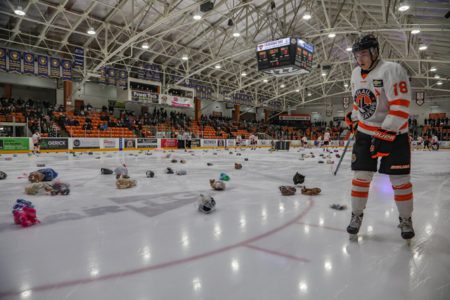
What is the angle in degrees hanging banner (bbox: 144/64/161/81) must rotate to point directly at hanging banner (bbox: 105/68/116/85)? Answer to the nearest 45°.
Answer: approximately 45° to its right

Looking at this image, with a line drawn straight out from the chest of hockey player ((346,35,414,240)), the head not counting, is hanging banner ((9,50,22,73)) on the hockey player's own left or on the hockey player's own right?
on the hockey player's own right

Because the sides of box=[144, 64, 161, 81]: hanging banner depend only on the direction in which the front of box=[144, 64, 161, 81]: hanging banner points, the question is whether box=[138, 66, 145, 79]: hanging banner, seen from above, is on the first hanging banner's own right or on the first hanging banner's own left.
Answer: on the first hanging banner's own right

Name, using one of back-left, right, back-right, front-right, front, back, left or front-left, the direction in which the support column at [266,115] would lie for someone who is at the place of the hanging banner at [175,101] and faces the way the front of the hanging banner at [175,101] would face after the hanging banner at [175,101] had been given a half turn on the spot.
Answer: right

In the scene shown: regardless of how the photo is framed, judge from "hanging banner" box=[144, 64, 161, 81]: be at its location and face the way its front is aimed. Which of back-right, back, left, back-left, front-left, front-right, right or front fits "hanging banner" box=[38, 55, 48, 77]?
front-right

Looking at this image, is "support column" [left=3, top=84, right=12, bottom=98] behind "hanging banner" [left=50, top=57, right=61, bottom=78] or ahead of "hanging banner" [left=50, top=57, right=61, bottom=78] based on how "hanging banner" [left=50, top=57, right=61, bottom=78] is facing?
behind

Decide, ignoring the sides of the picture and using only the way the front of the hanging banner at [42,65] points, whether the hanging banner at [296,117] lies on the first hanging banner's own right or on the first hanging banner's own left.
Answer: on the first hanging banner's own left

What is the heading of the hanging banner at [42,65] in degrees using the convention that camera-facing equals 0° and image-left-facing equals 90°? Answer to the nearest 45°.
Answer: approximately 315°

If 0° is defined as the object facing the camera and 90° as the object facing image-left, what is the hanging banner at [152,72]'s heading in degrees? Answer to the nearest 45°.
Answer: approximately 0°

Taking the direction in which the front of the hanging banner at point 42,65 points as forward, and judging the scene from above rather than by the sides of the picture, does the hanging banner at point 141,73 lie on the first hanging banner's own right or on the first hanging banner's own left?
on the first hanging banner's own left

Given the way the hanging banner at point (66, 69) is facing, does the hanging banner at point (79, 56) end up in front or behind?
in front

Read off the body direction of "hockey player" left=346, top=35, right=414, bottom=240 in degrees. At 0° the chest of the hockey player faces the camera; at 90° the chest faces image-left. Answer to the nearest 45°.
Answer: approximately 45°

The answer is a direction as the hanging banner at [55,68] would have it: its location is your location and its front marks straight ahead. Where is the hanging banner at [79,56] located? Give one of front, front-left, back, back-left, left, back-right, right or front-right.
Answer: front-left
